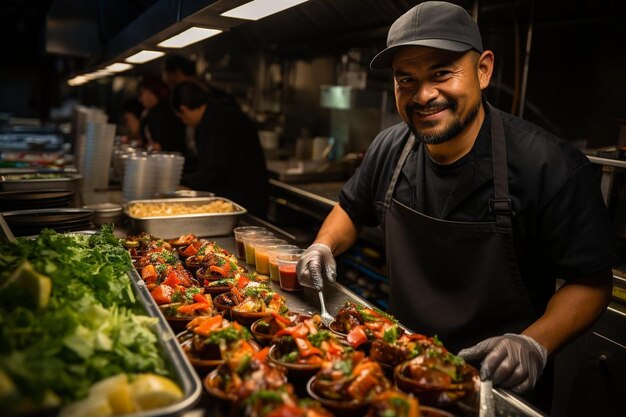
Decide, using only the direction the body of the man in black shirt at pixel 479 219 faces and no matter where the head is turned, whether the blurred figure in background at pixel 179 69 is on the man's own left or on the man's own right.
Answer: on the man's own right

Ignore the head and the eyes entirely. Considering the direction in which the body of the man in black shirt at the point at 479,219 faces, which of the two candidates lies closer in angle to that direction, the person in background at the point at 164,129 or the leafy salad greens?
the leafy salad greens

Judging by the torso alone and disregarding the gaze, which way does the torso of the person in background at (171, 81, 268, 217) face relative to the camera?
to the viewer's left

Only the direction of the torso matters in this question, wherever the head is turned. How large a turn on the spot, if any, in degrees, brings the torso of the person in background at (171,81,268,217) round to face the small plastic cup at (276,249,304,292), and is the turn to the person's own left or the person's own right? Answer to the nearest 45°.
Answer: approximately 90° to the person's own left

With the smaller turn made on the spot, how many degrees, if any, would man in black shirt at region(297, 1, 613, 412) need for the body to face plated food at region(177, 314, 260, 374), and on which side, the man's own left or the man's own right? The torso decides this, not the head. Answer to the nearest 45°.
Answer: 0° — they already face it

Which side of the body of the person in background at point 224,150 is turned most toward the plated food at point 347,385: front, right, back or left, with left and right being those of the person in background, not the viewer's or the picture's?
left

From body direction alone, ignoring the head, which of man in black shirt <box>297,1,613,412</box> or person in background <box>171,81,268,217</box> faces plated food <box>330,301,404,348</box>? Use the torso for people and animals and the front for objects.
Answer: the man in black shirt

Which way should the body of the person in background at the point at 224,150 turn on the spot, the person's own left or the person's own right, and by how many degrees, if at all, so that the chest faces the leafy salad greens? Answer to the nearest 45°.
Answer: approximately 90° to the person's own left

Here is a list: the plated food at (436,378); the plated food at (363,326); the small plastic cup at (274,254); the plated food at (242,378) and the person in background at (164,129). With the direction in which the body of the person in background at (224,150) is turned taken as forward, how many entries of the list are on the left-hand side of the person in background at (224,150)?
4

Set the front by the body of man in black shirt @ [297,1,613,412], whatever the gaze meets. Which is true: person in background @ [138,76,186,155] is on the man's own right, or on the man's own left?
on the man's own right

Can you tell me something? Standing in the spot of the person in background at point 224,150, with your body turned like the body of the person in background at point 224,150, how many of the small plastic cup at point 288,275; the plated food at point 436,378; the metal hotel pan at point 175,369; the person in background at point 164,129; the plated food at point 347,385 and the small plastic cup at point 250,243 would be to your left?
5

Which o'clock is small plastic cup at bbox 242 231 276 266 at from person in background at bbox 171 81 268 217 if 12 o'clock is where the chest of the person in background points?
The small plastic cup is roughly at 9 o'clock from the person in background.

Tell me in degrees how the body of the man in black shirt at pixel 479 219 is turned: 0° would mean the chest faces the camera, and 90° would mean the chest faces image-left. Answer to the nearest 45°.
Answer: approximately 45°
